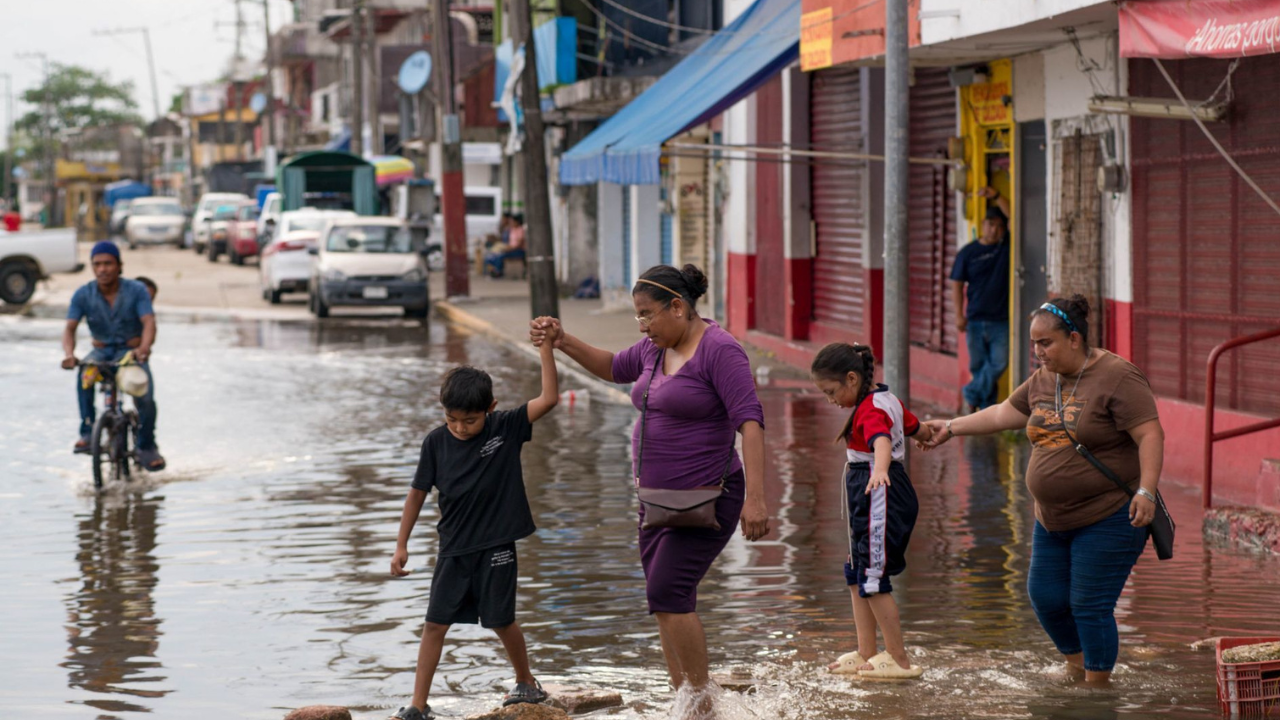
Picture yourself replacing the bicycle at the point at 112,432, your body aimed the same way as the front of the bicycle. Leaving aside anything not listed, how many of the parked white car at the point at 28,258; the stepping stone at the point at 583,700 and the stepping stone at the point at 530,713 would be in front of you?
2

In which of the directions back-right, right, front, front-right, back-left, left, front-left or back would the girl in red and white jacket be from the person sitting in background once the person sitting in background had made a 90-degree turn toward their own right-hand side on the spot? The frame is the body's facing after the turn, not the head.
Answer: back

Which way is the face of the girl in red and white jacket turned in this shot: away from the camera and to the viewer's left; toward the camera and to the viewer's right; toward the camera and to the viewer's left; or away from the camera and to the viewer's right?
toward the camera and to the viewer's left

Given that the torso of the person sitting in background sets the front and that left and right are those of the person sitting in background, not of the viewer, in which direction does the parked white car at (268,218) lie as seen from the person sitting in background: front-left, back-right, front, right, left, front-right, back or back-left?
front-right

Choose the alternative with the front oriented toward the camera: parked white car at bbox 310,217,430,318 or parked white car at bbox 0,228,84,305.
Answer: parked white car at bbox 310,217,430,318

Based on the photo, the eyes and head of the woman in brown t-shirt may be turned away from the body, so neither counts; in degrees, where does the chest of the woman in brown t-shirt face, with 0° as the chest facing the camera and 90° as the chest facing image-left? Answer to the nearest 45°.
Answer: approximately 45°

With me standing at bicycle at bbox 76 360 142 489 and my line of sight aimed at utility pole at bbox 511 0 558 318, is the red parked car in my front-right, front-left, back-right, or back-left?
front-left

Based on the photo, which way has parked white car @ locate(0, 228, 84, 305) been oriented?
to the viewer's left

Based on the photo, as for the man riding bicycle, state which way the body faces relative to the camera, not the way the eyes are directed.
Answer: toward the camera

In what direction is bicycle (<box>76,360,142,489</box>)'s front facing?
toward the camera

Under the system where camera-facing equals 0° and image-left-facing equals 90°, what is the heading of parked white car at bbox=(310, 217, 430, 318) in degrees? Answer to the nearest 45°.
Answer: approximately 0°

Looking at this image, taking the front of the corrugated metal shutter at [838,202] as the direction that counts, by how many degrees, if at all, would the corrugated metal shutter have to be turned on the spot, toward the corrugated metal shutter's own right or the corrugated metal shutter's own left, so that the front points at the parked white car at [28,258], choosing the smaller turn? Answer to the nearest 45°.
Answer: approximately 90° to the corrugated metal shutter's own right

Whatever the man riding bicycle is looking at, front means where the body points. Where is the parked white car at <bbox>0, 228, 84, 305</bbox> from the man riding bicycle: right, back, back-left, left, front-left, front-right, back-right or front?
back

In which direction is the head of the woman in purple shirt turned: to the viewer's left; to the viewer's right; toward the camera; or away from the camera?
to the viewer's left

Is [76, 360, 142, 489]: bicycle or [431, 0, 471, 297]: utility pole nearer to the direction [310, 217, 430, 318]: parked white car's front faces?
the bicycle

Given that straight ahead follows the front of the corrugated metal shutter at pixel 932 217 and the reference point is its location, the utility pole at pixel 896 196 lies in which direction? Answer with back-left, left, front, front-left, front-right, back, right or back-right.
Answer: front-left
